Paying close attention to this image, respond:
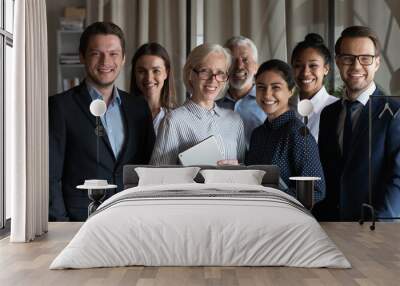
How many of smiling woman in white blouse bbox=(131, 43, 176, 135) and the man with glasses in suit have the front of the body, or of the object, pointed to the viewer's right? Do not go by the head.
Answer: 0

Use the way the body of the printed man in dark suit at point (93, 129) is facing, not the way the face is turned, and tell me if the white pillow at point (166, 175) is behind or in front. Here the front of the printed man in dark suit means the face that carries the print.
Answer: in front

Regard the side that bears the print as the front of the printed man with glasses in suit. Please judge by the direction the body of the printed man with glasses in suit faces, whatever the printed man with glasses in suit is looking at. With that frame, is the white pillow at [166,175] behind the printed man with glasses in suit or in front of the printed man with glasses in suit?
in front

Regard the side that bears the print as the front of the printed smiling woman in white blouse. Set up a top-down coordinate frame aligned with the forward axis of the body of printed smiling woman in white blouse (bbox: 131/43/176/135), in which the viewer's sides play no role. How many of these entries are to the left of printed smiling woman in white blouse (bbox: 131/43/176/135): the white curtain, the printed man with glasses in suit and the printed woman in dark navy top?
2

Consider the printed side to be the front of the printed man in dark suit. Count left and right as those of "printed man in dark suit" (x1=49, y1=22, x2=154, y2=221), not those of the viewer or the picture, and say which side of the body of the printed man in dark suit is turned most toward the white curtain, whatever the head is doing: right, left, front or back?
right
